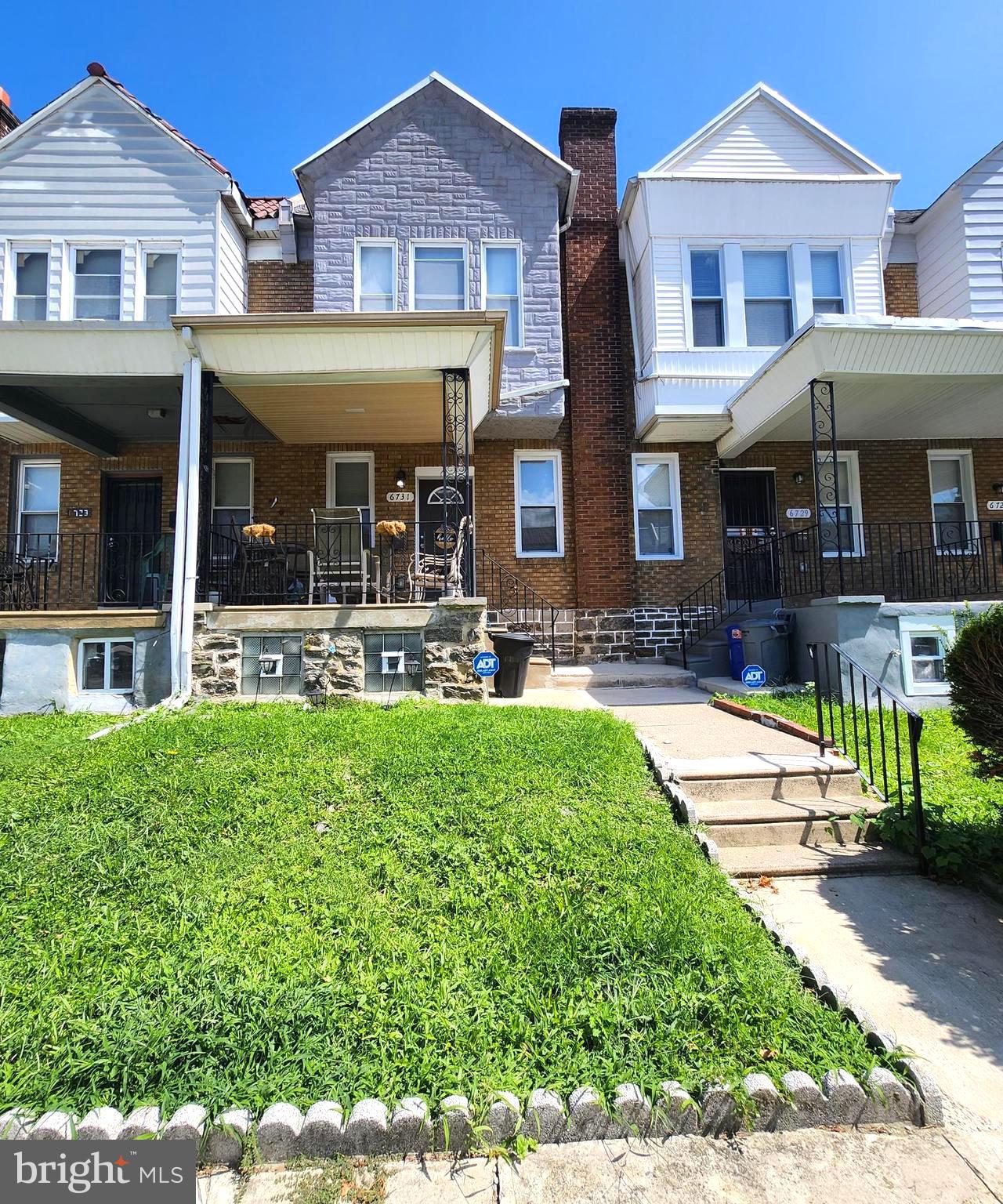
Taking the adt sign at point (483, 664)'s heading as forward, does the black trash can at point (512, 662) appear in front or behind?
behind

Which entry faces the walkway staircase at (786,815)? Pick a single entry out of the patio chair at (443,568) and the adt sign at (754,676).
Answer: the adt sign

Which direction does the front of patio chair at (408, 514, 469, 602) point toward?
to the viewer's left

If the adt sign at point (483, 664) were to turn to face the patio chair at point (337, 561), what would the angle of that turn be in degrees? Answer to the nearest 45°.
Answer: approximately 135° to its right

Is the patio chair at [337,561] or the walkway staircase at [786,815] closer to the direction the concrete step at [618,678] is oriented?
the walkway staircase

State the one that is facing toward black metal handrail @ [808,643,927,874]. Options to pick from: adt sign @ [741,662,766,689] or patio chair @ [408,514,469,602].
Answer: the adt sign

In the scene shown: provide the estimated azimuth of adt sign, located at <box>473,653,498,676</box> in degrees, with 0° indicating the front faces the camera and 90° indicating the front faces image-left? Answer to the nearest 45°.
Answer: approximately 0°

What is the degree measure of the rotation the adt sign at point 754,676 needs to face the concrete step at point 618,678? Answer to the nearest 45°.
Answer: approximately 90° to its right

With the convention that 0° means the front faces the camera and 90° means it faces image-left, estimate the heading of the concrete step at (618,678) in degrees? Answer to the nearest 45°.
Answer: approximately 0°
